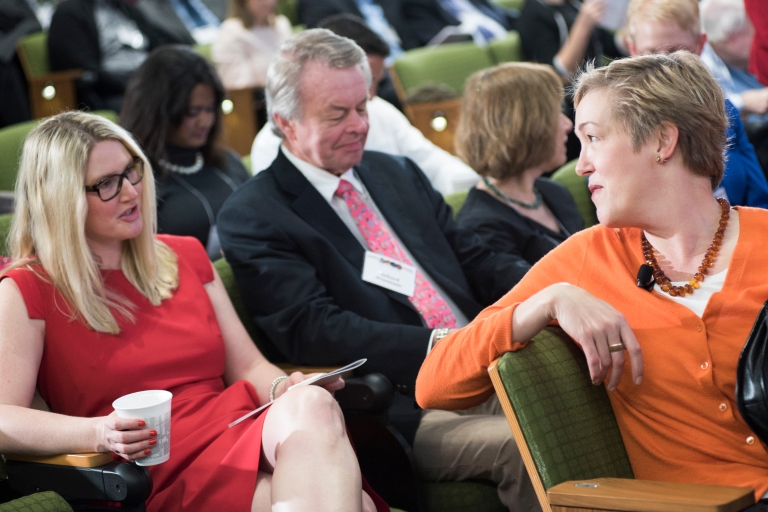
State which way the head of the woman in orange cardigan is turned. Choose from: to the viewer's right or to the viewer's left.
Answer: to the viewer's left

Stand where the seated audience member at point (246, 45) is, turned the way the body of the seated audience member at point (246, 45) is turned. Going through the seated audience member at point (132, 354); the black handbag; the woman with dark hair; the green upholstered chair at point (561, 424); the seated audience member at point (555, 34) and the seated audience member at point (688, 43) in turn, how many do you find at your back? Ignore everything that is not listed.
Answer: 0

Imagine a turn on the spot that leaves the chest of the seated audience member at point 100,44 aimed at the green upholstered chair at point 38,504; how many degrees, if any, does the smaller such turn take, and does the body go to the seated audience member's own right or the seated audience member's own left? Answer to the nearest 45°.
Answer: approximately 45° to the seated audience member's own right

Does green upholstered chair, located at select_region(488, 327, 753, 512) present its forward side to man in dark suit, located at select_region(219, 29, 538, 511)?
no

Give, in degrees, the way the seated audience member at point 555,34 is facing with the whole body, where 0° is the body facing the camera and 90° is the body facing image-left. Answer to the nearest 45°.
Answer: approximately 315°

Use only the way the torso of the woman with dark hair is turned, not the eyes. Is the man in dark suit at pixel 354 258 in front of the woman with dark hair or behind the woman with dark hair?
in front

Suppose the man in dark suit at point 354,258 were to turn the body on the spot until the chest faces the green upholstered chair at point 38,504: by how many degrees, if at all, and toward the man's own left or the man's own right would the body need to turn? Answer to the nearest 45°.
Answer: approximately 90° to the man's own right

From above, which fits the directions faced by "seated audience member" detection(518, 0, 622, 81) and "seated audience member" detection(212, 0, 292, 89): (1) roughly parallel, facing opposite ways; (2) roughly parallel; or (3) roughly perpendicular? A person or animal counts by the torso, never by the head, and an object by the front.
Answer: roughly parallel

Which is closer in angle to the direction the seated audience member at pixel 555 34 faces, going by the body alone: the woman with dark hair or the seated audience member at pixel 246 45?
the woman with dark hair

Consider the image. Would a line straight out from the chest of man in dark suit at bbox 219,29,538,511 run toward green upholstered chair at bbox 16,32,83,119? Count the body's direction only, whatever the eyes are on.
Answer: no

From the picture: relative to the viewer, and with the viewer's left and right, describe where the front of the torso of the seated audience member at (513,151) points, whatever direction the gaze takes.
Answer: facing the viewer and to the right of the viewer

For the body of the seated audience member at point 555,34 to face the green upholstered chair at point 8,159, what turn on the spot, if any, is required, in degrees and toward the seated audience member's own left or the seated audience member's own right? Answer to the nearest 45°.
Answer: approximately 90° to the seated audience member's own right

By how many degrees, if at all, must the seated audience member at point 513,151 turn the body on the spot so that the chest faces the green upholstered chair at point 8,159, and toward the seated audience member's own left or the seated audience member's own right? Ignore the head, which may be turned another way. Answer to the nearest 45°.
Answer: approximately 135° to the seated audience member's own right

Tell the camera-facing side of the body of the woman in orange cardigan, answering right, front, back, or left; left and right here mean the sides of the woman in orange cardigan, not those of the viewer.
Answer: front

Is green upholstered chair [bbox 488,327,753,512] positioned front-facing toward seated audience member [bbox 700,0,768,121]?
no

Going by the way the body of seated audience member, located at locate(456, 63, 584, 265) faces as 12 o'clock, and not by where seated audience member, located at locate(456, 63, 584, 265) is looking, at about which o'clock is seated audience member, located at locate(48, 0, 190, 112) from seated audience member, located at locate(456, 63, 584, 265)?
seated audience member, located at locate(48, 0, 190, 112) is roughly at 6 o'clock from seated audience member, located at locate(456, 63, 584, 265).
